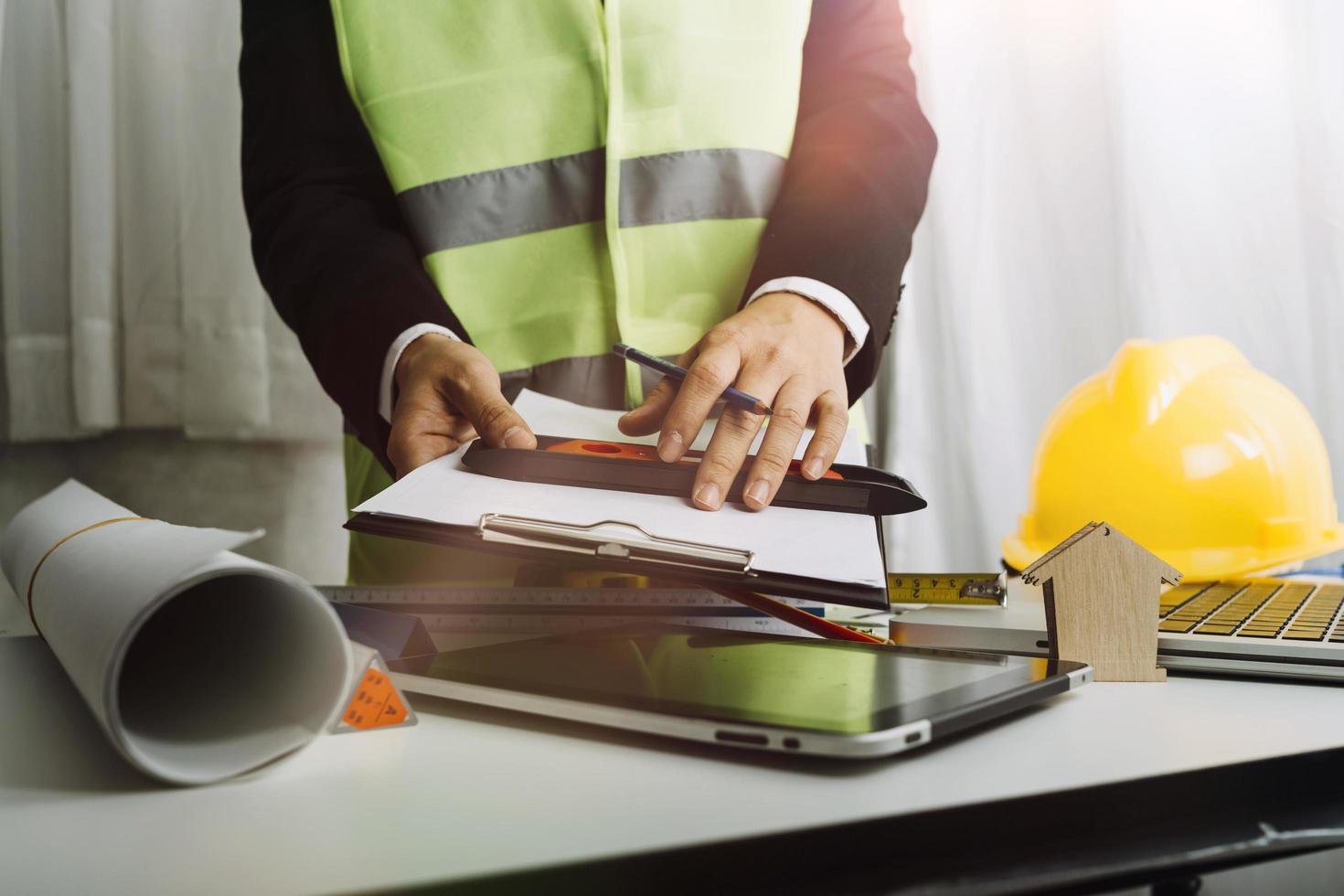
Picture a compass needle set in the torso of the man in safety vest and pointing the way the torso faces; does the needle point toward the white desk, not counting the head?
yes

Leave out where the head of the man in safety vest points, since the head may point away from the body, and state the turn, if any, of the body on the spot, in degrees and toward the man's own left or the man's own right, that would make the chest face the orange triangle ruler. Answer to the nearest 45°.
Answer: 0° — they already face it

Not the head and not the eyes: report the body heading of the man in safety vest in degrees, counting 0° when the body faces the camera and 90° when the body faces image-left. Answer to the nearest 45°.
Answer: approximately 0°

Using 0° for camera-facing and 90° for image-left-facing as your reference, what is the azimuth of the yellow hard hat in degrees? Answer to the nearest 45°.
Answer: approximately 45°
